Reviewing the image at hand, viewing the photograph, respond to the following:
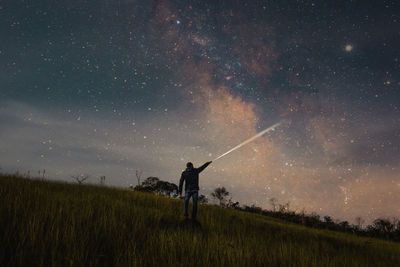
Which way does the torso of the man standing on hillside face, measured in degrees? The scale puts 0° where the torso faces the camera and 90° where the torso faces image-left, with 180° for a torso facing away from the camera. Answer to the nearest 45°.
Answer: approximately 180°
